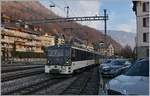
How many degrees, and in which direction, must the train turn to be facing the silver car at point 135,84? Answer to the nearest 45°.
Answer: approximately 45° to its left

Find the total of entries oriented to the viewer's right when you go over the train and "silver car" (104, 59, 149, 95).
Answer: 0

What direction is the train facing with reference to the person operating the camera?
facing the viewer and to the left of the viewer

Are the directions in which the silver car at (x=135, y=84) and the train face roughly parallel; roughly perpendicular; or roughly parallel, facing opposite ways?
roughly parallel
